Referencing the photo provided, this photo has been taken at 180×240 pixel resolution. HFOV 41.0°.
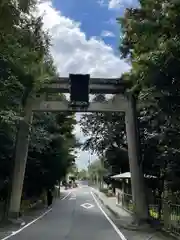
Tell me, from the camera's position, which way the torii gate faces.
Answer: facing the viewer
